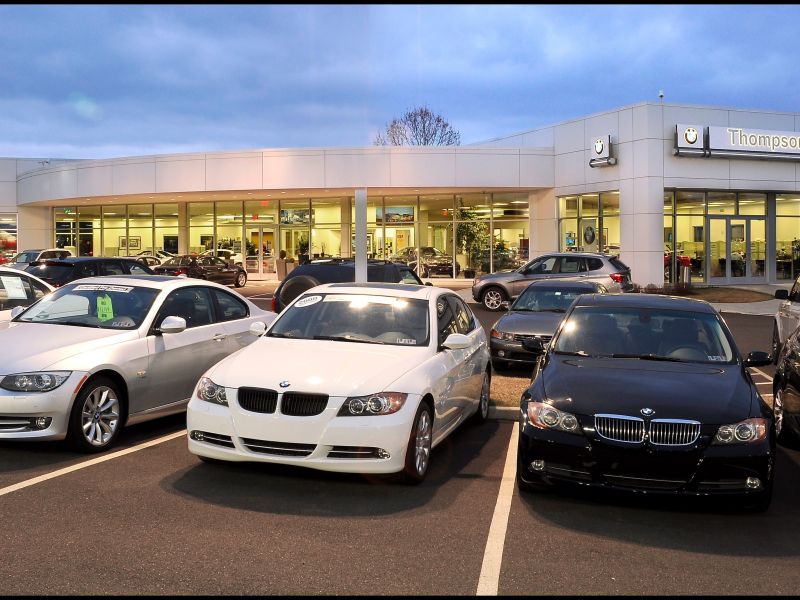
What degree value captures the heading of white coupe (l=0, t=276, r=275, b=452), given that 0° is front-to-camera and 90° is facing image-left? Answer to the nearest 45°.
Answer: approximately 45°

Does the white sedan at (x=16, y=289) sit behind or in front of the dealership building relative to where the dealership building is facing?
in front

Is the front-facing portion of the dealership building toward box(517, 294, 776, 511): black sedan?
yes

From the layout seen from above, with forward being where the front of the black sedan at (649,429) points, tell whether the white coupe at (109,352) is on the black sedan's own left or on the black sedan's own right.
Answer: on the black sedan's own right

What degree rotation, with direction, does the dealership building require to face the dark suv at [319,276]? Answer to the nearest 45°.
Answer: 0° — it already faces it

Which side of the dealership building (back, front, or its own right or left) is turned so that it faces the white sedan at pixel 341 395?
front

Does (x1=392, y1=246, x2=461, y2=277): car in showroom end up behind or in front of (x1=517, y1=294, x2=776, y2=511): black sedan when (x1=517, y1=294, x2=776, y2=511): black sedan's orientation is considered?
behind

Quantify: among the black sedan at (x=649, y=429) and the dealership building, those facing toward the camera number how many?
2

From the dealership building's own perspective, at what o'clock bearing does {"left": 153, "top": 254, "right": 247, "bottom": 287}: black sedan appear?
The black sedan is roughly at 3 o'clock from the dealership building.

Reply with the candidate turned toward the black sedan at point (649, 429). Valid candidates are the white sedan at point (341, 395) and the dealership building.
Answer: the dealership building
